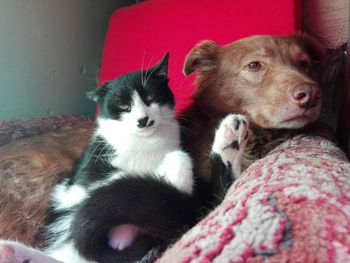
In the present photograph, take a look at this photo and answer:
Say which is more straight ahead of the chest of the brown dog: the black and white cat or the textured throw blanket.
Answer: the textured throw blanket

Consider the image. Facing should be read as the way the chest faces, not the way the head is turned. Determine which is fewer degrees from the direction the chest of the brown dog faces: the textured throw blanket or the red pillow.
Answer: the textured throw blanket

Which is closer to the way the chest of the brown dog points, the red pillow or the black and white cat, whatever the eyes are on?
the black and white cat

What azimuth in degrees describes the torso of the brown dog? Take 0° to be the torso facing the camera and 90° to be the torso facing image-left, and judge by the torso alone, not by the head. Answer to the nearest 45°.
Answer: approximately 315°

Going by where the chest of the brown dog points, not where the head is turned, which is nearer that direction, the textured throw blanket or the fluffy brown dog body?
the textured throw blanket

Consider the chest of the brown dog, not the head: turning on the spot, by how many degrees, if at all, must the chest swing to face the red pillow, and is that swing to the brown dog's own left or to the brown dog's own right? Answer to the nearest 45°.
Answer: approximately 180°

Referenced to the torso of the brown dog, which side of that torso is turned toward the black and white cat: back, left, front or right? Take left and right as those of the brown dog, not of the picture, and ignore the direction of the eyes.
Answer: right
